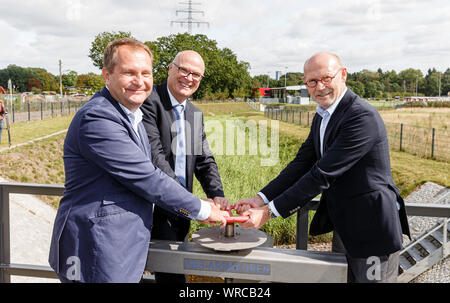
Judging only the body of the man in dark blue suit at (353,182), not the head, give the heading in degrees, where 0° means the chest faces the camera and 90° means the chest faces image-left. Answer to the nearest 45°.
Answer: approximately 45°

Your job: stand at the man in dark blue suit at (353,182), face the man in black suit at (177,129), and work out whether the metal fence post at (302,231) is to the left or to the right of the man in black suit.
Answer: right

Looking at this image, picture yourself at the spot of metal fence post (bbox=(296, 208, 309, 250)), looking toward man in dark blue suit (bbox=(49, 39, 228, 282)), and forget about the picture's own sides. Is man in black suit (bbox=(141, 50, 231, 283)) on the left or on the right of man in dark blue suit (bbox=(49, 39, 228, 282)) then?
right

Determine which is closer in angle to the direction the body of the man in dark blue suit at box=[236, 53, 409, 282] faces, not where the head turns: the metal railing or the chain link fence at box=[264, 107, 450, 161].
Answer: the metal railing

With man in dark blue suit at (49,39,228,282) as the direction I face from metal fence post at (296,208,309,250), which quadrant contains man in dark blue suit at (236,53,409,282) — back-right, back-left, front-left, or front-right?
front-left

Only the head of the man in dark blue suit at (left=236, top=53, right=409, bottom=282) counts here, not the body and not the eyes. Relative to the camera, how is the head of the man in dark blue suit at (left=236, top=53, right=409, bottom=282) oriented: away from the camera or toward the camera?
toward the camera

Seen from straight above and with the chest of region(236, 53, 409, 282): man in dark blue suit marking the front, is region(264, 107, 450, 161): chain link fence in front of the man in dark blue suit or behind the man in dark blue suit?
behind

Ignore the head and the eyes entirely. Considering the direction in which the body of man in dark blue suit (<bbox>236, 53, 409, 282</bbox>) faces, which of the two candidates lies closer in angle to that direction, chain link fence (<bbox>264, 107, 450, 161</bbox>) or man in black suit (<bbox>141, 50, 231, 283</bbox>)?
the man in black suit

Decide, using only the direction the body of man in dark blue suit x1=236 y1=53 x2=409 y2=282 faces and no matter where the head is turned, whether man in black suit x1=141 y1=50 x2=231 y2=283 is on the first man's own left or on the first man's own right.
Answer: on the first man's own right
